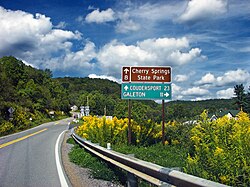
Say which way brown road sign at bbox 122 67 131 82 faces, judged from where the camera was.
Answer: facing the viewer

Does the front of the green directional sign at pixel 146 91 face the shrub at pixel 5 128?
no

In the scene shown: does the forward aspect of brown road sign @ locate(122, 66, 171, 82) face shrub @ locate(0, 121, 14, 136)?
no

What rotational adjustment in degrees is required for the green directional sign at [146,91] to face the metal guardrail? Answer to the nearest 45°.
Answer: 0° — it already faces it

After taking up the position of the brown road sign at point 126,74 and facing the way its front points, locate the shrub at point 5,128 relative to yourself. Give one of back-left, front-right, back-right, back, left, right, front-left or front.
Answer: back-right

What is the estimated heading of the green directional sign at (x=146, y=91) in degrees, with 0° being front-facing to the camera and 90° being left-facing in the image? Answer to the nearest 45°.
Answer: approximately 0°

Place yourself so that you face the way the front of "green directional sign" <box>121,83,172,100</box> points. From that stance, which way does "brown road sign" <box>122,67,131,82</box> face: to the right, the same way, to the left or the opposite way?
the same way

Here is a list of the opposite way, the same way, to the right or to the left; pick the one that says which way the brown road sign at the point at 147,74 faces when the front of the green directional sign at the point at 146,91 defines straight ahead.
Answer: the same way
